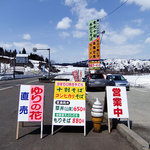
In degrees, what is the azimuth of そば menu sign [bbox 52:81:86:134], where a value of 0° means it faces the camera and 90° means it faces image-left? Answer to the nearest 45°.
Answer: approximately 0°

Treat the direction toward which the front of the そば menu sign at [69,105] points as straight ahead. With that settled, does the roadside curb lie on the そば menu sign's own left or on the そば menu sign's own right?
on the そば menu sign's own left

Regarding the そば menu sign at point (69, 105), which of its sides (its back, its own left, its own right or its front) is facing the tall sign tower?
back

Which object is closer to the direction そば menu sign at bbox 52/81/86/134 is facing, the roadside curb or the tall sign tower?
the roadside curb
